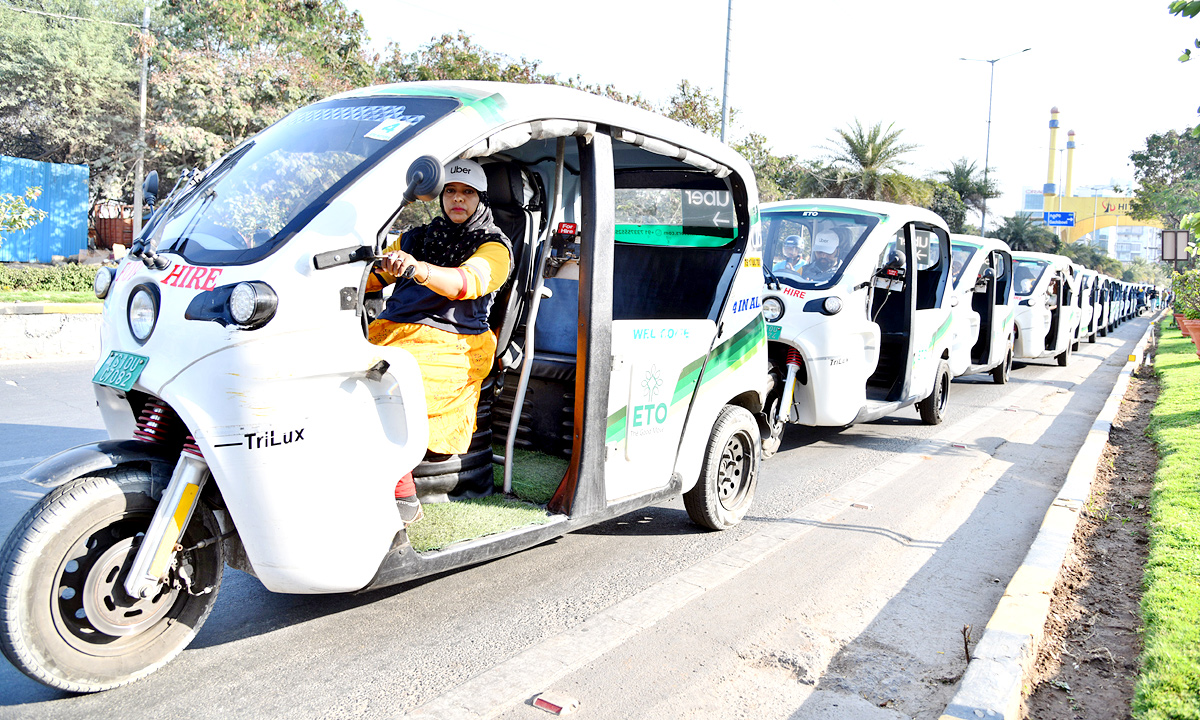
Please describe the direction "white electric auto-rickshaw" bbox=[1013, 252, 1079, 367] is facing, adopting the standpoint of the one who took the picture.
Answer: facing the viewer and to the left of the viewer

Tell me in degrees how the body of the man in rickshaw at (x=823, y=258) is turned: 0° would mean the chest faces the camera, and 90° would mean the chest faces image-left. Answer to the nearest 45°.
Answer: approximately 45°

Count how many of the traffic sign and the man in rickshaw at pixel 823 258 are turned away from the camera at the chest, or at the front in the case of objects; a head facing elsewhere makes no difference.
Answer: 0

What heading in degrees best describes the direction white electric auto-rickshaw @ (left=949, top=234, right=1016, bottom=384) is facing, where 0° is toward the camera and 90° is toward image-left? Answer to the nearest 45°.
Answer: approximately 45°

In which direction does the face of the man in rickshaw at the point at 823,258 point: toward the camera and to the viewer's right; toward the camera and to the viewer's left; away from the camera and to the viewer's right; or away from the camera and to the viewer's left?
toward the camera and to the viewer's left

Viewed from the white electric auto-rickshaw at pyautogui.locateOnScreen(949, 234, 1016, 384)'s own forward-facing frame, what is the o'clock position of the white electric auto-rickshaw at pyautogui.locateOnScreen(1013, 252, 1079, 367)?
the white electric auto-rickshaw at pyautogui.locateOnScreen(1013, 252, 1079, 367) is roughly at 5 o'clock from the white electric auto-rickshaw at pyautogui.locateOnScreen(949, 234, 1016, 384).

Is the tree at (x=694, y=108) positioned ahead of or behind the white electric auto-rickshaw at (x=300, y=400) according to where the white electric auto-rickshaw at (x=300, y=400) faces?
behind

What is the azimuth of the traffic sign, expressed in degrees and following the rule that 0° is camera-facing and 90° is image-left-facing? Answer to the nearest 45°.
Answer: approximately 0°

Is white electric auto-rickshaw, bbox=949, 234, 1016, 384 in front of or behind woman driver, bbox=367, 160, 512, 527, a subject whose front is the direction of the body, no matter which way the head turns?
behind

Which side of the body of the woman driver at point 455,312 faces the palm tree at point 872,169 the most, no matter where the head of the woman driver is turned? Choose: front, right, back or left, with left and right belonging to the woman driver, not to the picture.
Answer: back

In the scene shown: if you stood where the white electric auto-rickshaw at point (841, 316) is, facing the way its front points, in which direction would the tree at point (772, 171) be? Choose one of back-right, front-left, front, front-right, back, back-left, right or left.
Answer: back-right
